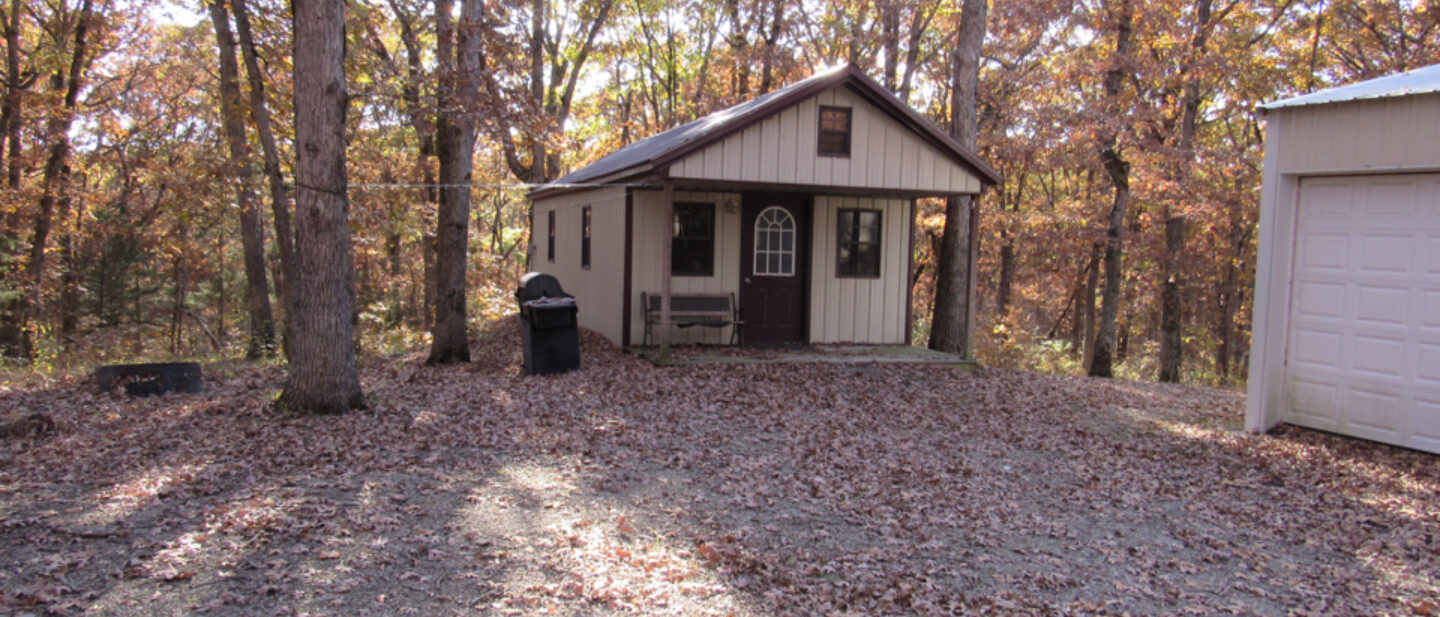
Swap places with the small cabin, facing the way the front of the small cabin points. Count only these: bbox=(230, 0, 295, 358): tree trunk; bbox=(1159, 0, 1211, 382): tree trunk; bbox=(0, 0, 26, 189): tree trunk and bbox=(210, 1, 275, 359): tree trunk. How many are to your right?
3

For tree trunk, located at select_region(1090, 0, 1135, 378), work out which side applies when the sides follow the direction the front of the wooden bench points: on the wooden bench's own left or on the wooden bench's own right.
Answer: on the wooden bench's own left

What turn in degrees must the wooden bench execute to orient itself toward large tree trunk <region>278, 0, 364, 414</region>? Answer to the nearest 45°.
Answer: approximately 45° to its right

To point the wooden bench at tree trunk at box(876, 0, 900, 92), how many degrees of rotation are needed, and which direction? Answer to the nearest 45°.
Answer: approximately 135° to its left

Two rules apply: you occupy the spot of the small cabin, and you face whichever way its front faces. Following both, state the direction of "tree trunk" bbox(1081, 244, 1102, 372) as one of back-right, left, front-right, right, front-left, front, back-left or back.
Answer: front-left

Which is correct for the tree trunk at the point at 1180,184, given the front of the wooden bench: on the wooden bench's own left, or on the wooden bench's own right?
on the wooden bench's own left

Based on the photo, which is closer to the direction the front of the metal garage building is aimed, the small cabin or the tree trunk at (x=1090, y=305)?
the small cabin

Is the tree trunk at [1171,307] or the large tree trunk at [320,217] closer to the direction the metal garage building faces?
the large tree trunk
